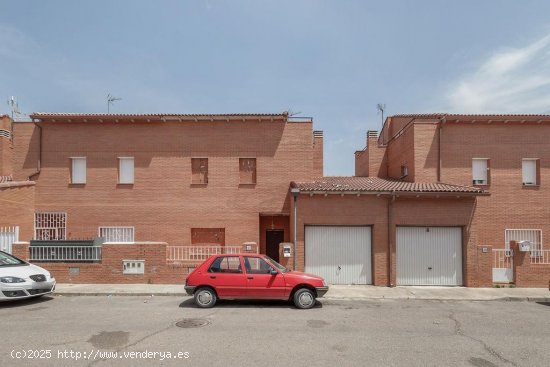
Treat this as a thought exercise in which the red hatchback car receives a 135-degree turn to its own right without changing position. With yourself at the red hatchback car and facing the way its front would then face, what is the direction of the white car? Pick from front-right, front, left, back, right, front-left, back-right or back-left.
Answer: front-right

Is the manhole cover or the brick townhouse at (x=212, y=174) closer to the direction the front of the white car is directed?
the manhole cover

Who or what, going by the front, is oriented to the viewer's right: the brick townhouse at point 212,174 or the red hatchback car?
the red hatchback car

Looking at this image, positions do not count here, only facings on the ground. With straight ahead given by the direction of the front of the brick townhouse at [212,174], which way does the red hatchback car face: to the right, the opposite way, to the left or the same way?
to the left

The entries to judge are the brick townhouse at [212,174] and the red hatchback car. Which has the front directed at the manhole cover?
the brick townhouse

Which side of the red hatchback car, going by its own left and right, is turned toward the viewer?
right

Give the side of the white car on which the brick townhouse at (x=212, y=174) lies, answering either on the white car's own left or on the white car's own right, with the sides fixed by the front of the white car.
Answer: on the white car's own left

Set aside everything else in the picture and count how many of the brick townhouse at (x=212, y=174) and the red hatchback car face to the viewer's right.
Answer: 1

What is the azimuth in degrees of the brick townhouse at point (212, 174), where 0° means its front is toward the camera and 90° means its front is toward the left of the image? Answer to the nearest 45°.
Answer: approximately 0°
